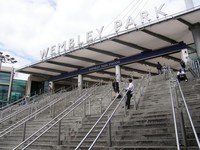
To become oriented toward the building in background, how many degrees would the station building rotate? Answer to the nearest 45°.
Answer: approximately 90° to its right

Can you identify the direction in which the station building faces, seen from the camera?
facing the viewer and to the left of the viewer
